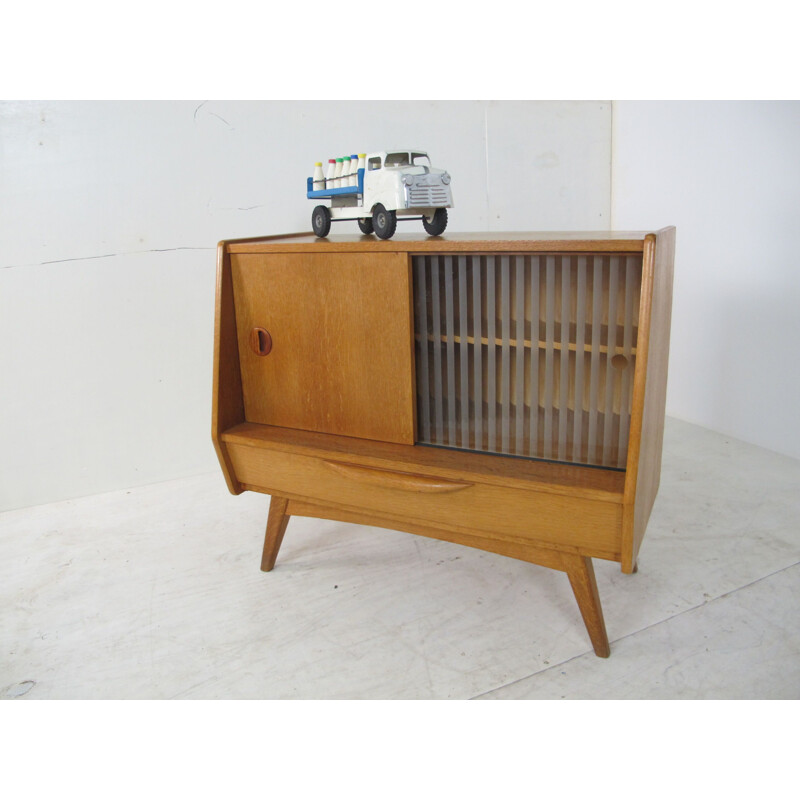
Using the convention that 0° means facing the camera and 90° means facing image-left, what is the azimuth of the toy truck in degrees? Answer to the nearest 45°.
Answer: approximately 315°

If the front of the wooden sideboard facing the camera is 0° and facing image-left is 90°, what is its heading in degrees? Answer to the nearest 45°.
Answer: approximately 45°
